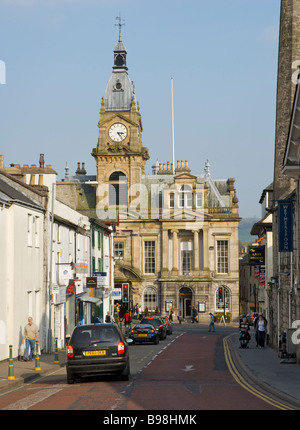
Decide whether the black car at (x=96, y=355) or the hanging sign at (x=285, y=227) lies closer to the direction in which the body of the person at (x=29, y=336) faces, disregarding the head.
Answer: the black car

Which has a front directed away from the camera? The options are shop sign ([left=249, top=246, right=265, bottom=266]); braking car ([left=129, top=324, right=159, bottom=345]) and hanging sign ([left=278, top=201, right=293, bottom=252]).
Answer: the braking car

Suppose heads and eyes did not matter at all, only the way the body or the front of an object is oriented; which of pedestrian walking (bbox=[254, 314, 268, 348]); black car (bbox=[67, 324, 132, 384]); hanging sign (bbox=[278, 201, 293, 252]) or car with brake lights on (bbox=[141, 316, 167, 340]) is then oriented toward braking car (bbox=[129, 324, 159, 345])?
the black car

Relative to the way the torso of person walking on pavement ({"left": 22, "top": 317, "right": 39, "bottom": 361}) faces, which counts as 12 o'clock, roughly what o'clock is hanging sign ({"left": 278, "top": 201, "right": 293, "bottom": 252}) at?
The hanging sign is roughly at 9 o'clock from the person walking on pavement.

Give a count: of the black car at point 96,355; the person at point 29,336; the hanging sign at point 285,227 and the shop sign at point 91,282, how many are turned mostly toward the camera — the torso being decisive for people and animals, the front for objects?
3

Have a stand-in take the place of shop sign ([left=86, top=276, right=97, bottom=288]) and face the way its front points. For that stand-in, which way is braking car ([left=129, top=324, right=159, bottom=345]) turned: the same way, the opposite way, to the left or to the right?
the opposite way

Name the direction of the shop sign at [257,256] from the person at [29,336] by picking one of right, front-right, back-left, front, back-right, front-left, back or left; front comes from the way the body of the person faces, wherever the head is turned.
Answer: back-left

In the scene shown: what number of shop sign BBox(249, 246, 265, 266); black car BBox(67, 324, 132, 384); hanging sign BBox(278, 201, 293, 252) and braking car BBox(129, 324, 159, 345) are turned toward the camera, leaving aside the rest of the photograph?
2

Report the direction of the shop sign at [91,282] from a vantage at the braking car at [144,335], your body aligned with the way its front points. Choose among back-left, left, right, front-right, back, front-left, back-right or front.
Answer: front-left
